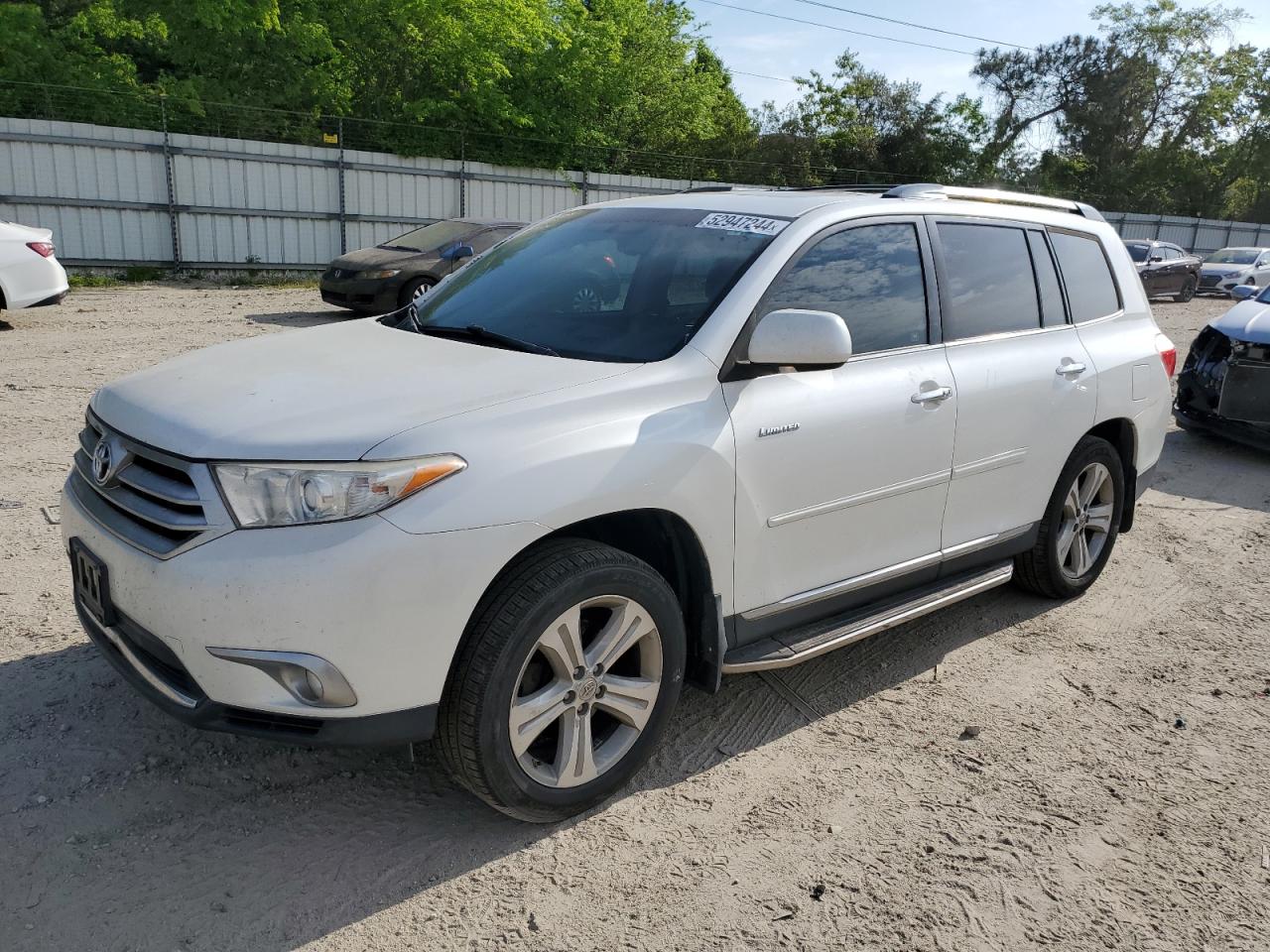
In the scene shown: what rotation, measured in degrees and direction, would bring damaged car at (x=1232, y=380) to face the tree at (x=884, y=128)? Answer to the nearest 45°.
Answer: approximately 90° to its right

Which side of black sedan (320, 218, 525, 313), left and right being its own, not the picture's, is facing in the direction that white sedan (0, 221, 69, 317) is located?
front

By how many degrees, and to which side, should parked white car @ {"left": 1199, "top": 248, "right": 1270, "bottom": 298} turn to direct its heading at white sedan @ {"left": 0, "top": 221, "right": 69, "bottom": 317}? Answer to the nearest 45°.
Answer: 0° — it already faces it

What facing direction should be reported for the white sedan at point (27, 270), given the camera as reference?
facing to the left of the viewer

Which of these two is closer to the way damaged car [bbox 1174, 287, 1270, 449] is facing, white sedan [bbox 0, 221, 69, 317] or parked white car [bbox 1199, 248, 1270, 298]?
the white sedan

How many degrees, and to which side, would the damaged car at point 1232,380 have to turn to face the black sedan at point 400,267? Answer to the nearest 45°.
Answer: approximately 45° to its right

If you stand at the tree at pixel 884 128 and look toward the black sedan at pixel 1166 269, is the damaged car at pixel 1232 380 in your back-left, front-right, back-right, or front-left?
front-right

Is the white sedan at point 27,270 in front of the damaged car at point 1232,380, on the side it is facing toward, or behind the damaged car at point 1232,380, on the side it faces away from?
in front

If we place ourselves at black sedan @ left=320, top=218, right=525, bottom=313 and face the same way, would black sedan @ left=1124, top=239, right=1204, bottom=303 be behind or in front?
behind

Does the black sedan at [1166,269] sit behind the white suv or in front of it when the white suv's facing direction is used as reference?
behind

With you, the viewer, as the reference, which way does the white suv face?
facing the viewer and to the left of the viewer
